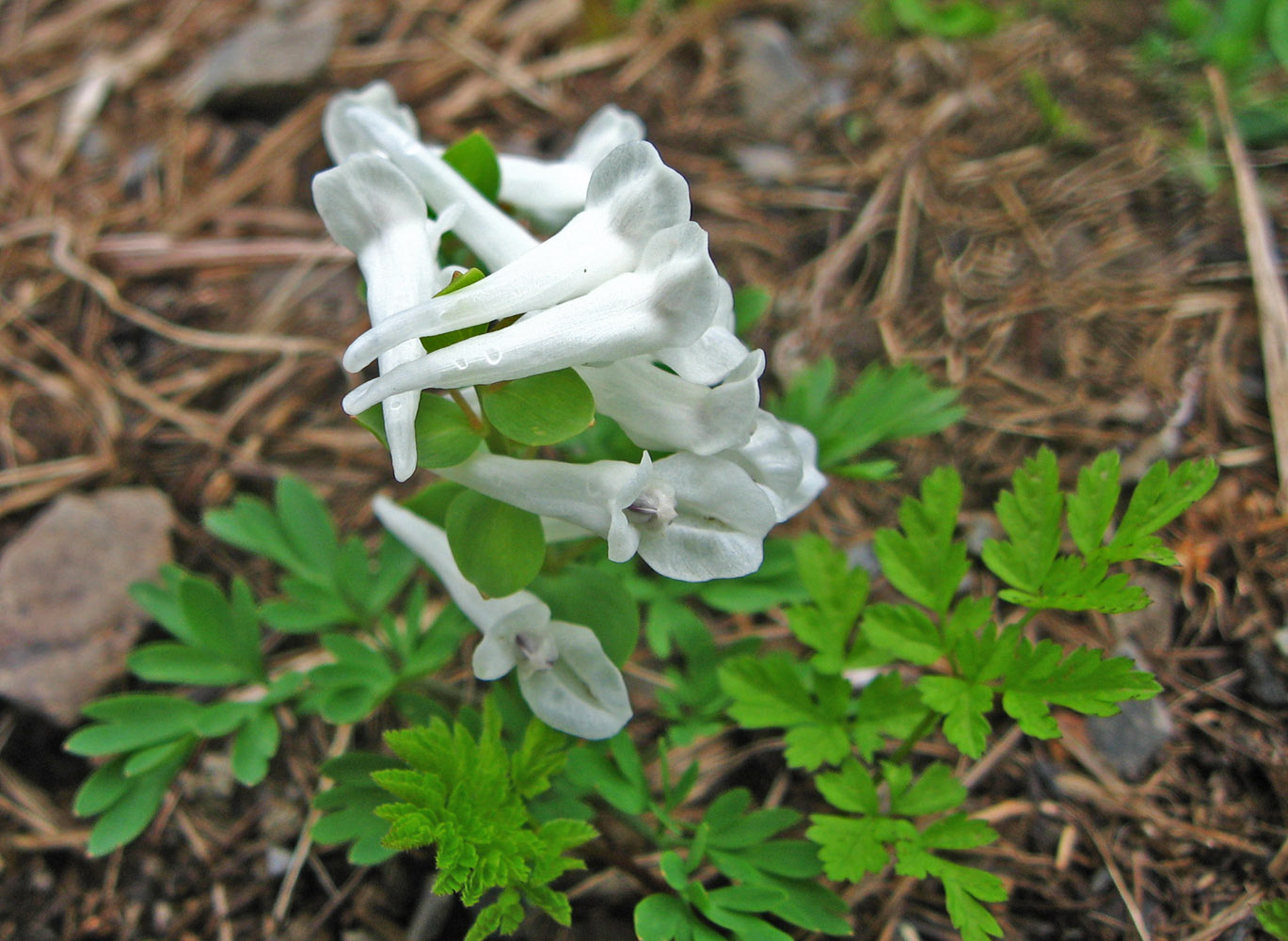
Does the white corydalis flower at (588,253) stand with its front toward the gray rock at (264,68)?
no

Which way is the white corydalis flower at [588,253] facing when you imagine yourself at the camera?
facing to the right of the viewer

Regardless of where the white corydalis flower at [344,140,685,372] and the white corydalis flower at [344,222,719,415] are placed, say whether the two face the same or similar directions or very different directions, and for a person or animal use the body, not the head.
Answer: same or similar directions

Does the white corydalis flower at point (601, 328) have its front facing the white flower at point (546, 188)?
no

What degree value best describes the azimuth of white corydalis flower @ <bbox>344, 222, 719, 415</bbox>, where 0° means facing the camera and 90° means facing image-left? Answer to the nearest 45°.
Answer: approximately 270°
